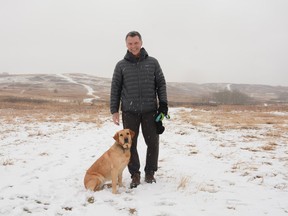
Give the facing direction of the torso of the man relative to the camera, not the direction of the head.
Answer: toward the camera
